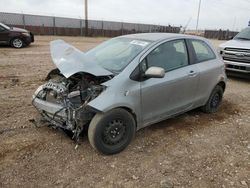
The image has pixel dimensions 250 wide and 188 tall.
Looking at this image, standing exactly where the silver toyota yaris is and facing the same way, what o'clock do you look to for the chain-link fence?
The chain-link fence is roughly at 4 o'clock from the silver toyota yaris.

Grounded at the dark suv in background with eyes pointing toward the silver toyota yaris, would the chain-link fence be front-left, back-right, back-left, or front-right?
back-left

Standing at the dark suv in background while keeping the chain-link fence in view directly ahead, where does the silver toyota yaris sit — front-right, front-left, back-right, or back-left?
back-right

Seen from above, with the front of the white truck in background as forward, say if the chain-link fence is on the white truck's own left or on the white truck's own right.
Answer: on the white truck's own right

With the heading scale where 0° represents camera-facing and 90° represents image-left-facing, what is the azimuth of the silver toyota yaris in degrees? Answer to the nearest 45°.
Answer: approximately 45°

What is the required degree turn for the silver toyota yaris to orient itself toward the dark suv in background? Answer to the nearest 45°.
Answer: approximately 90° to its right

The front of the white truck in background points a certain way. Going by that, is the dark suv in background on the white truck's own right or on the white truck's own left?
on the white truck's own right

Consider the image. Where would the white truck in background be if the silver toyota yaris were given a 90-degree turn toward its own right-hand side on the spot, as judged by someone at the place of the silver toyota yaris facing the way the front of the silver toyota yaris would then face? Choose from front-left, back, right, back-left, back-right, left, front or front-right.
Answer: right
